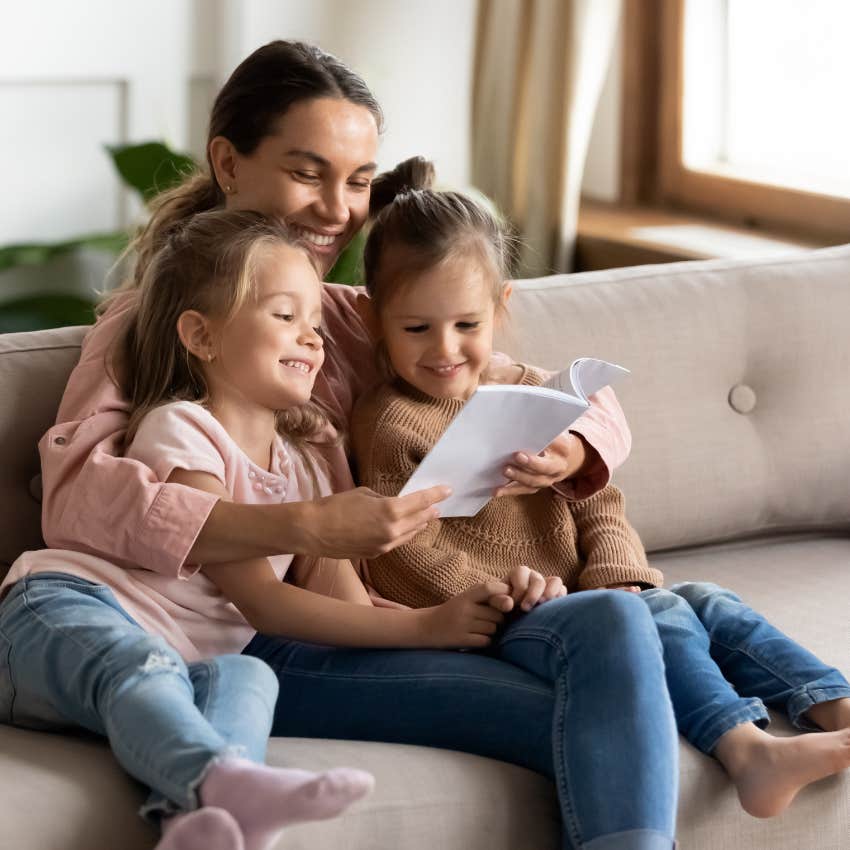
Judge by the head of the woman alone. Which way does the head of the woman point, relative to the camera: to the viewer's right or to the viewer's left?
to the viewer's right

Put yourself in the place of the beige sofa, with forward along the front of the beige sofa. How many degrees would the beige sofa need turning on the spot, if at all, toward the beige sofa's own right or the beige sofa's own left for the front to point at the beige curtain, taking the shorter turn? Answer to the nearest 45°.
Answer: approximately 180°

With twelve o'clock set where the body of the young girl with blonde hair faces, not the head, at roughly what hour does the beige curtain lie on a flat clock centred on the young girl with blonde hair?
The beige curtain is roughly at 8 o'clock from the young girl with blonde hair.

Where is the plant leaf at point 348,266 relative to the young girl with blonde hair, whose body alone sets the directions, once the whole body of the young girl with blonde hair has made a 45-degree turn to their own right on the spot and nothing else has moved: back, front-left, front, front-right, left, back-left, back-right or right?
back

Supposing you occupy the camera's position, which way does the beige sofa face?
facing the viewer

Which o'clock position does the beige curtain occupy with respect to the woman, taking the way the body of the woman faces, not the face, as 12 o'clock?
The beige curtain is roughly at 8 o'clock from the woman.
